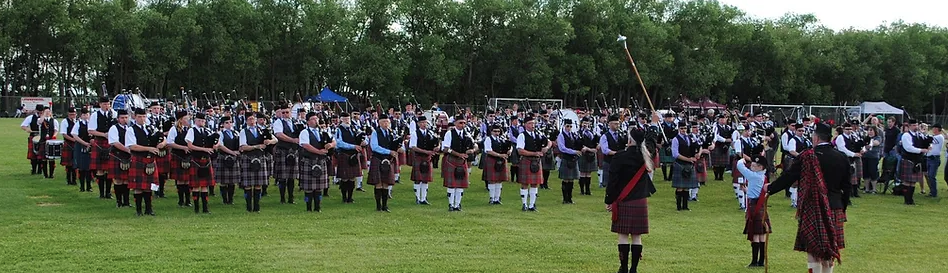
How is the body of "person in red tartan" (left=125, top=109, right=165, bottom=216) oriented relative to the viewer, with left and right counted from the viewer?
facing the viewer and to the right of the viewer

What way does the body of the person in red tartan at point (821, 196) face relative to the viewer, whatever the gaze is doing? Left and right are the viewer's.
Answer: facing away from the viewer and to the left of the viewer

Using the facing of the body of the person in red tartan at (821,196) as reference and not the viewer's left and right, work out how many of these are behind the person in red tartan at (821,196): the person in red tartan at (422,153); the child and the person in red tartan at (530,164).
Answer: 0

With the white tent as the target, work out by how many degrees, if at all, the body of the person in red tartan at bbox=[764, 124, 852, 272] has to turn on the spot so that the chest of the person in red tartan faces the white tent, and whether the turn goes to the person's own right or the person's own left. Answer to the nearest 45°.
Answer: approximately 45° to the person's own right

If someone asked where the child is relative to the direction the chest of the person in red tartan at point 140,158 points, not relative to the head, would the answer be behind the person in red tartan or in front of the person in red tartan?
in front

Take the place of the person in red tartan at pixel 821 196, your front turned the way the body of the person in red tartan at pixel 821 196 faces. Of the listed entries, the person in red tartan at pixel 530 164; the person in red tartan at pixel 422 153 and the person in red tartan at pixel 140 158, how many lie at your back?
0
